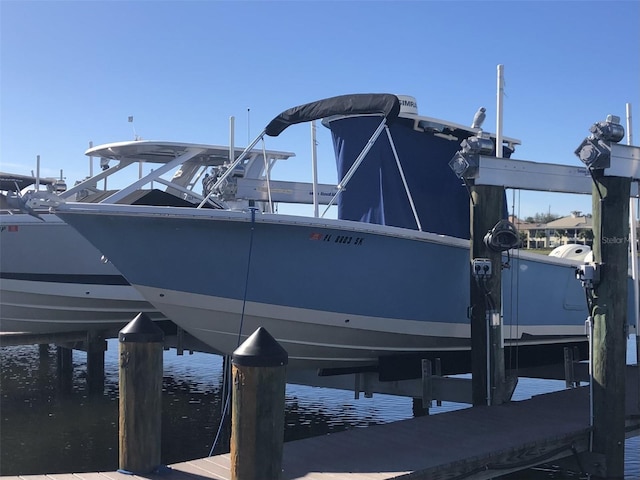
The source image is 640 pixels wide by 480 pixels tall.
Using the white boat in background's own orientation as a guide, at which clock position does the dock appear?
The dock is roughly at 8 o'clock from the white boat in background.

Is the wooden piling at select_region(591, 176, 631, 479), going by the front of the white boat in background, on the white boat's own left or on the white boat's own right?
on the white boat's own left

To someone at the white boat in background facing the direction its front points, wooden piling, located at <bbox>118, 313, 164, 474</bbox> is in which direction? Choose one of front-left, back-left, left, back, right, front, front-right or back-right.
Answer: left

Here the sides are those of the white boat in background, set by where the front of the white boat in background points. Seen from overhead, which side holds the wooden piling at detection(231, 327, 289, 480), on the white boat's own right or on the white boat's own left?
on the white boat's own left

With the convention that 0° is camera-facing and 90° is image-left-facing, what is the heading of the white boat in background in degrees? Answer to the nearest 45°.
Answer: approximately 90°

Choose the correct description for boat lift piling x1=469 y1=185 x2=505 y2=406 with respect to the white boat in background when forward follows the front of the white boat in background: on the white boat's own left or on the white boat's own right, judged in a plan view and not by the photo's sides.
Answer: on the white boat's own left
